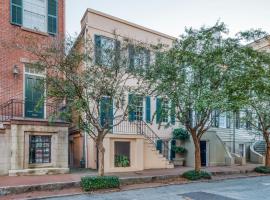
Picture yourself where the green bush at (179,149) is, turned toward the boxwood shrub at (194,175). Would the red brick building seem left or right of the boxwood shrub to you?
right

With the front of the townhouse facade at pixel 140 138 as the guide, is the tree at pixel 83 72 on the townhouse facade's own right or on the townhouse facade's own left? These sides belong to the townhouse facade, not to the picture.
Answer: on the townhouse facade's own right

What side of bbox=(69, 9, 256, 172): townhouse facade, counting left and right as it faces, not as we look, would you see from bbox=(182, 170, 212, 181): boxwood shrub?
front

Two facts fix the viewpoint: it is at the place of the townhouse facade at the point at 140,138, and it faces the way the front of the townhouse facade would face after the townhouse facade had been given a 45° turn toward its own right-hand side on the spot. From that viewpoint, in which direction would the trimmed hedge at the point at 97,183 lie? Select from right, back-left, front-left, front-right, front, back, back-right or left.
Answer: front

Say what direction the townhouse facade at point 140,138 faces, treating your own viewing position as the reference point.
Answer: facing the viewer and to the right of the viewer

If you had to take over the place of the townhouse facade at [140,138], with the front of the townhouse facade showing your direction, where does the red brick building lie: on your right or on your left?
on your right

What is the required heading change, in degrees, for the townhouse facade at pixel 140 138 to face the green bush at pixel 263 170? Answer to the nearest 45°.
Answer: approximately 45° to its left
